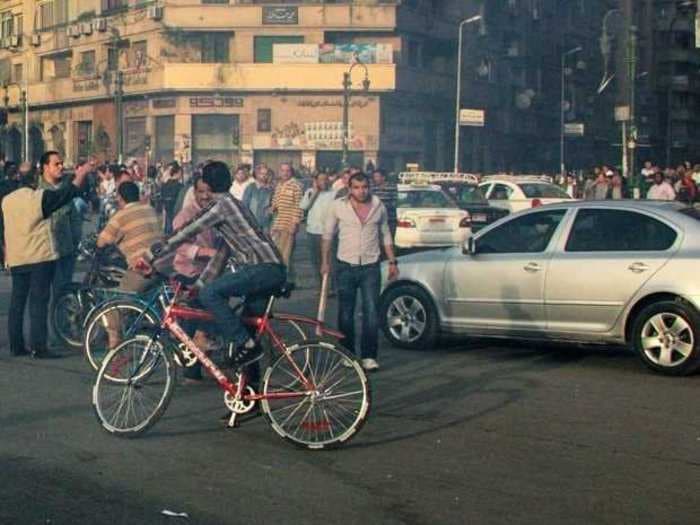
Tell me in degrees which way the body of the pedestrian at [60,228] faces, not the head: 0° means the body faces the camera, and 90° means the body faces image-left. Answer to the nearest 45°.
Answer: approximately 315°

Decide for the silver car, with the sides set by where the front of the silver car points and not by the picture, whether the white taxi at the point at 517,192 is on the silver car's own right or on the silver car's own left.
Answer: on the silver car's own right

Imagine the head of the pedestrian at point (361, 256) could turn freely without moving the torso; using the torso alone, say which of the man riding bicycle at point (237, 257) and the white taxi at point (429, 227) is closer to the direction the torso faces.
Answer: the man riding bicycle

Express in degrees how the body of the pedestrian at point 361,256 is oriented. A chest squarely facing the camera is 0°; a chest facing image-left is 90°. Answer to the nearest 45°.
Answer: approximately 0°

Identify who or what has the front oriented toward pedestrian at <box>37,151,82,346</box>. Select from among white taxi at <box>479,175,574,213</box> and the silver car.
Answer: the silver car

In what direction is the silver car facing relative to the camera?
to the viewer's left

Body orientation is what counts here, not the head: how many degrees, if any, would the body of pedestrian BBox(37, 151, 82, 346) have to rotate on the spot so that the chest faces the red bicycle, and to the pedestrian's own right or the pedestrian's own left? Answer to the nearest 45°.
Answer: approximately 45° to the pedestrian's own right

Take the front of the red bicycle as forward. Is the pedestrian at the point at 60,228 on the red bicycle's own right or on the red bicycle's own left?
on the red bicycle's own right

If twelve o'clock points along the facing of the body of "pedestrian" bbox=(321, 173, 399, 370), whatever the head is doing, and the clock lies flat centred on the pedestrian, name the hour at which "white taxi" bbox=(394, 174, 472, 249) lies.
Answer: The white taxi is roughly at 6 o'clock from the pedestrian.

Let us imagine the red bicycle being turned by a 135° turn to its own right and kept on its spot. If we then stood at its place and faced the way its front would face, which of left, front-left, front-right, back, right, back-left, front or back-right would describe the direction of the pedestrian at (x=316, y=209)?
front-left
